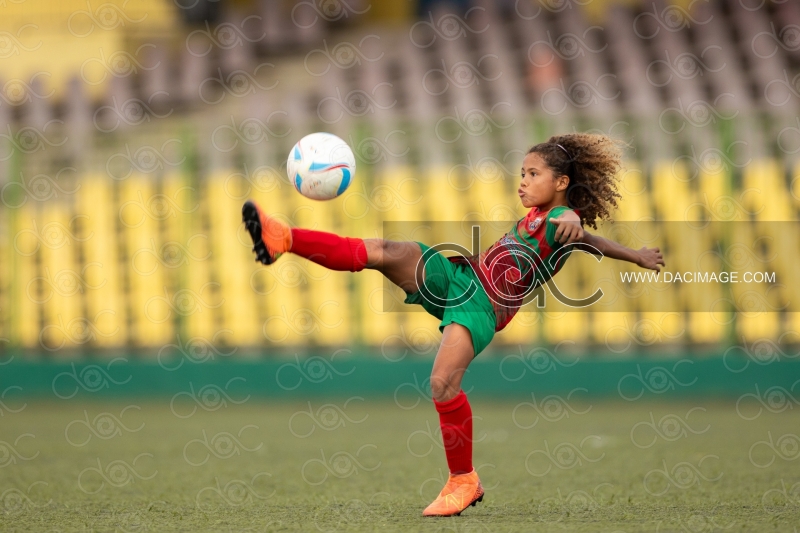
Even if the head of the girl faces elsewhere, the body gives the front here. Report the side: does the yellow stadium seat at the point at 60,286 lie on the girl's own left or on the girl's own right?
on the girl's own right

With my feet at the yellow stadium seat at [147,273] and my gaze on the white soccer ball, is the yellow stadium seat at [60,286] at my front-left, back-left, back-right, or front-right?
back-right

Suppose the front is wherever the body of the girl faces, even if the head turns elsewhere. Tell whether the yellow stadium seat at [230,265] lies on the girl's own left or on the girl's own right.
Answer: on the girl's own right

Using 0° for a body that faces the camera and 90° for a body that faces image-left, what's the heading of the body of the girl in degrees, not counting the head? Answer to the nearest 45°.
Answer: approximately 45°

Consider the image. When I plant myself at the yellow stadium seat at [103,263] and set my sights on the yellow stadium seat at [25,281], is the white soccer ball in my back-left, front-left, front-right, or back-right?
back-left

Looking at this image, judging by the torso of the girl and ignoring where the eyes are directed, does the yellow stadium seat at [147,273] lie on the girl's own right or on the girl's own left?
on the girl's own right

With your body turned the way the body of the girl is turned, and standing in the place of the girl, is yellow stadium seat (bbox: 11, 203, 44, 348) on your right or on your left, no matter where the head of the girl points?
on your right
